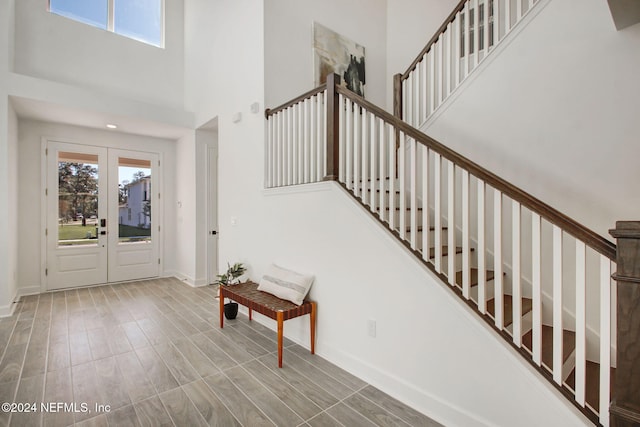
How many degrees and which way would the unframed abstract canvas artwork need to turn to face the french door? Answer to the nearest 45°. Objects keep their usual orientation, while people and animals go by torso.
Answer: approximately 135° to its right

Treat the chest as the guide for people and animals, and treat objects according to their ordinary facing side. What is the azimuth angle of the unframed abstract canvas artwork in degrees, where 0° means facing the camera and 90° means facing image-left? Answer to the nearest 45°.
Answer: approximately 315°

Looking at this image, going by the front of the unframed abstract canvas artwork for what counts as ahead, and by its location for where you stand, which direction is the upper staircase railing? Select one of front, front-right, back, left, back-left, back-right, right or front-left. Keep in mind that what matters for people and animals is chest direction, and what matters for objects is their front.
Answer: front
